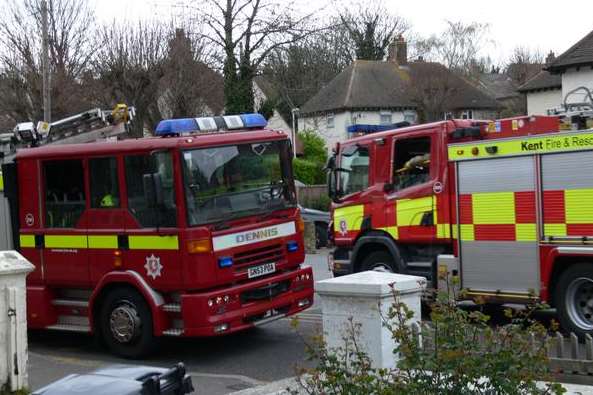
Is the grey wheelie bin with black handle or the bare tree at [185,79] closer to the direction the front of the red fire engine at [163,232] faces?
the grey wheelie bin with black handle

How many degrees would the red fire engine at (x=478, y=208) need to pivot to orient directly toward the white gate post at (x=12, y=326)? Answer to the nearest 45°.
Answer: approximately 90° to its left

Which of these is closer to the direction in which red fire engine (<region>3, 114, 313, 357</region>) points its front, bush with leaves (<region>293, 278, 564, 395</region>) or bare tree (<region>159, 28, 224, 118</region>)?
the bush with leaves

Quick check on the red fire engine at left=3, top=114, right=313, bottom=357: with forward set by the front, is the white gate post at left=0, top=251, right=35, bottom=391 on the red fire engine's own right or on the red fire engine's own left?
on the red fire engine's own right

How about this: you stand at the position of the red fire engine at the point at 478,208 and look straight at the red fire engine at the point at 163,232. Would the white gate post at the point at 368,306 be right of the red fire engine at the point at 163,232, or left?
left

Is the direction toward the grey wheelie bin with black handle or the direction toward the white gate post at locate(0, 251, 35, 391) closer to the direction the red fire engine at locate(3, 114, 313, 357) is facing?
the grey wheelie bin with black handle

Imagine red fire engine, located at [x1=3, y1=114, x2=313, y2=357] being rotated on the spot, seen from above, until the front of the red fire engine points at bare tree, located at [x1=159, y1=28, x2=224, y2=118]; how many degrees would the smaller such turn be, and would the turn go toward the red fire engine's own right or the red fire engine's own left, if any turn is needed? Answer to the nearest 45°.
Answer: approximately 135° to the red fire engine's own left

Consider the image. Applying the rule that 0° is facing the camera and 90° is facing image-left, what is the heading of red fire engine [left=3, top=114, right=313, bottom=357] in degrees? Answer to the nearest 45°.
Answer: approximately 315°

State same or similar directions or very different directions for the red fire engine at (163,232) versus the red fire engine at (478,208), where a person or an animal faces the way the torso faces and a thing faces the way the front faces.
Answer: very different directions
